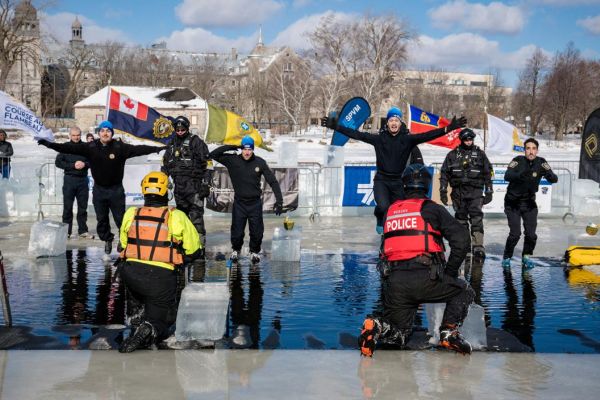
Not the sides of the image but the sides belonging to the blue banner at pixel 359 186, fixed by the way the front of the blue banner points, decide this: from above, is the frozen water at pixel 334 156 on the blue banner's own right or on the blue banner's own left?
on the blue banner's own right

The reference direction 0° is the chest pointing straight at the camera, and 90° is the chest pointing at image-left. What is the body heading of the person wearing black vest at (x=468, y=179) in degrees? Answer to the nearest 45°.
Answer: approximately 0°

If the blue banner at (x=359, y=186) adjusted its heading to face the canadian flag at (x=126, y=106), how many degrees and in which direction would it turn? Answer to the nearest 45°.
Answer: approximately 45° to its right

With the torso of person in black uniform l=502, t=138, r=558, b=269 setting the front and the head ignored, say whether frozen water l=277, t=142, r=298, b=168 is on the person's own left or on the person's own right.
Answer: on the person's own right

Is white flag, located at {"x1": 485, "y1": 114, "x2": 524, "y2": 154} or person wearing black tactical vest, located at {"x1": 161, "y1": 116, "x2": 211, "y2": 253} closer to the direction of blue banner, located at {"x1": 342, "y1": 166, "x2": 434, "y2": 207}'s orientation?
the person wearing black tactical vest

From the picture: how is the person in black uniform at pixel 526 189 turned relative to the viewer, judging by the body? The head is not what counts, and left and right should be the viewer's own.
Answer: facing the viewer

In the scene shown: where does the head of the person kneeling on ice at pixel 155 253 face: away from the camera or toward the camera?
away from the camera

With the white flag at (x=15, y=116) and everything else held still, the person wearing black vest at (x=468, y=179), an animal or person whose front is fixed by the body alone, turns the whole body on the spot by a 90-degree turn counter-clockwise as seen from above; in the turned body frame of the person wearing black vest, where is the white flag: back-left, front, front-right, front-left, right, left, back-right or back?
back

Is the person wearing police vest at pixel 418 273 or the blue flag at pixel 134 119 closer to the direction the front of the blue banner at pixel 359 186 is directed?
the person wearing police vest

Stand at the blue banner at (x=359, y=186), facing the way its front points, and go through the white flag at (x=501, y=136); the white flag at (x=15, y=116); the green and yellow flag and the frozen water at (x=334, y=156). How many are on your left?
1

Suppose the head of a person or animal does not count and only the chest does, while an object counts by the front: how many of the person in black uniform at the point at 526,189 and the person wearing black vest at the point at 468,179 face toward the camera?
2

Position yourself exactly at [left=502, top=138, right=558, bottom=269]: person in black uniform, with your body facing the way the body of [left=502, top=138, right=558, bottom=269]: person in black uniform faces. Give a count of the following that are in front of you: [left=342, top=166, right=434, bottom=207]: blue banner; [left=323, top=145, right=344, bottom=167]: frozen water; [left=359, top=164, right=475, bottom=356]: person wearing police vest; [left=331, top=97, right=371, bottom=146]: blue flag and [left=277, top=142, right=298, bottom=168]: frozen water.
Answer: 1

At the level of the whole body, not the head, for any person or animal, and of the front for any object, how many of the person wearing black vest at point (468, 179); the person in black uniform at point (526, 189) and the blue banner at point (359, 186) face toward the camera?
3

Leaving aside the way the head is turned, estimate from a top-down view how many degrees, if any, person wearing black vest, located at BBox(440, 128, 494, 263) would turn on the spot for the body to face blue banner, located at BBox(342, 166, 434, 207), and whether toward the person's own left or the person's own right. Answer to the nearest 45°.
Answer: approximately 135° to the person's own right
